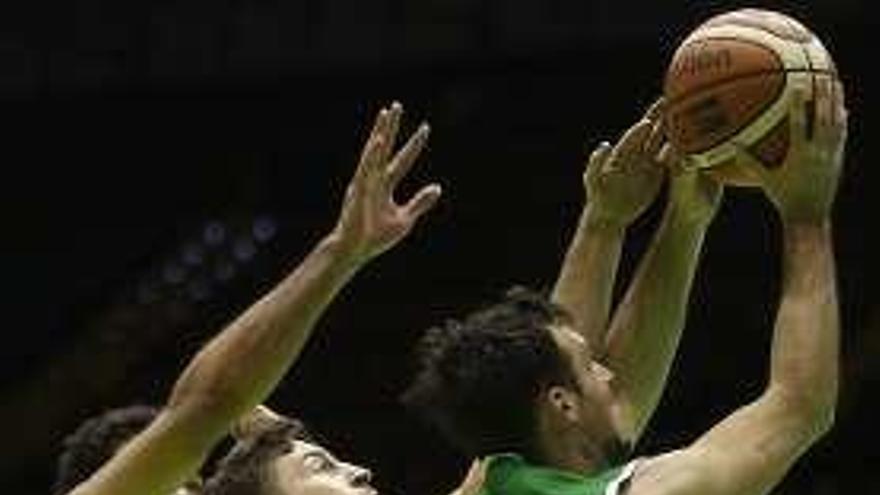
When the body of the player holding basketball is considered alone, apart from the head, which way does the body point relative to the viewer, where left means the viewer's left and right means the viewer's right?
facing away from the viewer and to the right of the viewer
